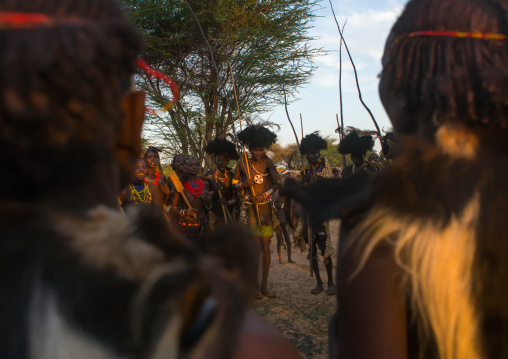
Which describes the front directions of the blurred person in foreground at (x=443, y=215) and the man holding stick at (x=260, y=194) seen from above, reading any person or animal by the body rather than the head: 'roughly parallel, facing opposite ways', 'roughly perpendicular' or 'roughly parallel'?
roughly parallel, facing opposite ways

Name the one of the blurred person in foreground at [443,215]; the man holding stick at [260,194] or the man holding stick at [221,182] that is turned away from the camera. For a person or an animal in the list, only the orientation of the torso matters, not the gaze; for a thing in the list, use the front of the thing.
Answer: the blurred person in foreground

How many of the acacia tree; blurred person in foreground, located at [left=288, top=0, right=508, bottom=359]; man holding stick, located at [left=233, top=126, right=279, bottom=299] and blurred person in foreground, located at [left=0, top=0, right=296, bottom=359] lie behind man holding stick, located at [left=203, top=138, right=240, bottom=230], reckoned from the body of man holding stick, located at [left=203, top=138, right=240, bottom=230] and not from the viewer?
1

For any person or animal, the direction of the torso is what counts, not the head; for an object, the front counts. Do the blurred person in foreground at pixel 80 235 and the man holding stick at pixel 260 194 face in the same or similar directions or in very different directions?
very different directions

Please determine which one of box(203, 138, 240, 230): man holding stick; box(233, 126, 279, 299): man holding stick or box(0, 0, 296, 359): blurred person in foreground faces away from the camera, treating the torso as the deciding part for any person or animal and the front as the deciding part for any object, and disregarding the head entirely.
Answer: the blurred person in foreground

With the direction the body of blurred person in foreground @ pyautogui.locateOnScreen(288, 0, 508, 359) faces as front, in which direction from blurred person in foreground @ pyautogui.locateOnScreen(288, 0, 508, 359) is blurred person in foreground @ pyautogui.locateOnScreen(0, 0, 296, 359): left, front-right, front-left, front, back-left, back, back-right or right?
back-left

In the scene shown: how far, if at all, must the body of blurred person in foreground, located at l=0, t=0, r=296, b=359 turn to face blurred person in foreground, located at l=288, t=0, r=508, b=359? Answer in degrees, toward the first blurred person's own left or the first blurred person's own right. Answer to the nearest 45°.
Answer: approximately 90° to the first blurred person's own right

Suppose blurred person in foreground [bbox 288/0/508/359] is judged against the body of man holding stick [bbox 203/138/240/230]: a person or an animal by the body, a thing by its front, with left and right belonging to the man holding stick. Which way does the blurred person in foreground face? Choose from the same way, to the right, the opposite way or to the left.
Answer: the opposite way

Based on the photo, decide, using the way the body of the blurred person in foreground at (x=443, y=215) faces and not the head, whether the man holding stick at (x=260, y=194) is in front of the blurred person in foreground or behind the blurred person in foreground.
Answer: in front

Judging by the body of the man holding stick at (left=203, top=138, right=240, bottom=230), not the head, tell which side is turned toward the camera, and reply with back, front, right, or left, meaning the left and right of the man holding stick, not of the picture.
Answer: front

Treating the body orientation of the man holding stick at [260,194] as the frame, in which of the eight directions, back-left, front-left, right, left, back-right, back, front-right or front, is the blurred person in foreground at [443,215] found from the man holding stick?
front

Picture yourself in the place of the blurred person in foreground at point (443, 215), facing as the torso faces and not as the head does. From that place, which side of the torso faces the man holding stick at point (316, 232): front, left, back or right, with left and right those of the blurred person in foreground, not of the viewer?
front

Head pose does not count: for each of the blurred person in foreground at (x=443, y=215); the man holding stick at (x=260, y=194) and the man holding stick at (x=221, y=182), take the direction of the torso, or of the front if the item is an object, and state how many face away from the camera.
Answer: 1

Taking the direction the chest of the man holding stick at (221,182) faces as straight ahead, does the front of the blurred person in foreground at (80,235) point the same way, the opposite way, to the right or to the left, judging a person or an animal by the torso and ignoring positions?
the opposite way

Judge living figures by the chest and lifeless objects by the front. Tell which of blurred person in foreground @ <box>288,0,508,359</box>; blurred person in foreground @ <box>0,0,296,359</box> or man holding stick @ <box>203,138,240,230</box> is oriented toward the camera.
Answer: the man holding stick

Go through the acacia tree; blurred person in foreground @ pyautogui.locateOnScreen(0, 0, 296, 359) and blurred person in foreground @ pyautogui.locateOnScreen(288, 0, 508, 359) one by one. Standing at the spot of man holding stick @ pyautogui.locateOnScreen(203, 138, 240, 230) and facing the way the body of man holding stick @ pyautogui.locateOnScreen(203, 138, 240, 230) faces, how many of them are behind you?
1

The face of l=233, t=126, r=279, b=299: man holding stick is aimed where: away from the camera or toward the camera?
toward the camera

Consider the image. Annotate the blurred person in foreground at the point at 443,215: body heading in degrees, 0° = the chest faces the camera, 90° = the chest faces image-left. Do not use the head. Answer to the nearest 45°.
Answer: approximately 180°

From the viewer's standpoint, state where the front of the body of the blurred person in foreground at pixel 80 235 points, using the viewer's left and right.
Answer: facing away from the viewer
